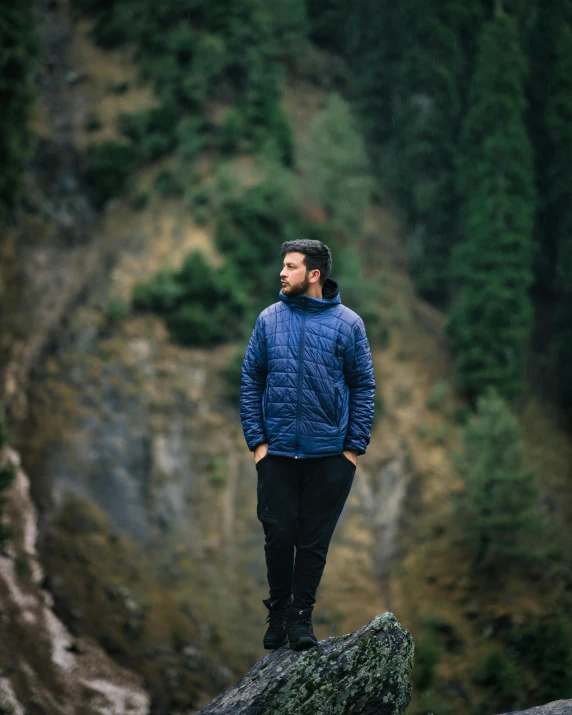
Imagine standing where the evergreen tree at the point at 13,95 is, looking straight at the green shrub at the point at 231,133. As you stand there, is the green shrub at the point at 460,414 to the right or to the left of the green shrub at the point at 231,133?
right

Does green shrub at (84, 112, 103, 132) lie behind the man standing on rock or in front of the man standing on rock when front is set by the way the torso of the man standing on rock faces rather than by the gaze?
behind

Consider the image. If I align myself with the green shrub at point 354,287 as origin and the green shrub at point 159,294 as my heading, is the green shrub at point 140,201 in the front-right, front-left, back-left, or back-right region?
front-right

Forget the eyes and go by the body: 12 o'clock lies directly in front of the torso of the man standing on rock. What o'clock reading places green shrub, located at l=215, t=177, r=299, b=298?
The green shrub is roughly at 6 o'clock from the man standing on rock.

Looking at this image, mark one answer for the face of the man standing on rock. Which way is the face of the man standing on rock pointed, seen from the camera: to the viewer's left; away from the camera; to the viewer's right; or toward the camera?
to the viewer's left

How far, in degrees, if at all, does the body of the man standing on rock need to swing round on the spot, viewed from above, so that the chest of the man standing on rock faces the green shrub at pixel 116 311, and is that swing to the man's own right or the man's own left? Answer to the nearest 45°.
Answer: approximately 180°

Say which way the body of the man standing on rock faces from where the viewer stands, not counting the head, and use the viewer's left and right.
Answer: facing the viewer

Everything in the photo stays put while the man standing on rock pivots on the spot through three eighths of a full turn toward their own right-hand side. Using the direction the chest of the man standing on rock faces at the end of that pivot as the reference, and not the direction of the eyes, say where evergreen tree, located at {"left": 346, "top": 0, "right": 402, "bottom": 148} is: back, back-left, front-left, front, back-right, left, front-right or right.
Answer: front-right

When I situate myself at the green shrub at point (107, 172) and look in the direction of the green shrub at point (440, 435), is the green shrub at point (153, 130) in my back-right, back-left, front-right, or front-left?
front-left

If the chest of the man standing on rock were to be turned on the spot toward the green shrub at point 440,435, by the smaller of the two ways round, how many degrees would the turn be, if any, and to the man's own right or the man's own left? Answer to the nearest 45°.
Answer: approximately 180°

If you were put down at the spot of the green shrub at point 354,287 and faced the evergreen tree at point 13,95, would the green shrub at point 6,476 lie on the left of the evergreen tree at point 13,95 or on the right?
left

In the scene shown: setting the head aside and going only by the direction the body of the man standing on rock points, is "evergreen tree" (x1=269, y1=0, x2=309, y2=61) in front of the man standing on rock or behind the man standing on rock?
behind

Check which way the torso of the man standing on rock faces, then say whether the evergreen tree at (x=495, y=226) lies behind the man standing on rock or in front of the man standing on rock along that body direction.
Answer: behind

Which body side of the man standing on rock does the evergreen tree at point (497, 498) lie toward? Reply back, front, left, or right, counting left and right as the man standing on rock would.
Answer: back

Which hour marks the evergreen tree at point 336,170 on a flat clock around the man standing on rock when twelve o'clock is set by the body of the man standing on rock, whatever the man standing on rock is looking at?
The evergreen tree is roughly at 6 o'clock from the man standing on rock.

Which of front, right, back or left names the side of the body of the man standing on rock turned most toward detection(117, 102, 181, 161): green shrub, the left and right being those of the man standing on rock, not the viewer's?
back

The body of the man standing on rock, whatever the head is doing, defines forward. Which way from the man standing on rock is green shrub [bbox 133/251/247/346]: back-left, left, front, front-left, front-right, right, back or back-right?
back
